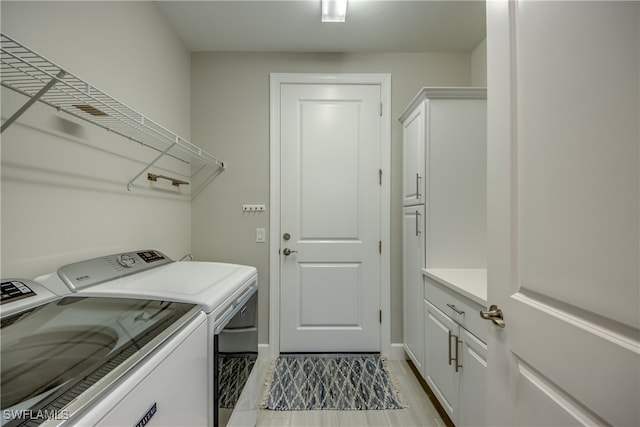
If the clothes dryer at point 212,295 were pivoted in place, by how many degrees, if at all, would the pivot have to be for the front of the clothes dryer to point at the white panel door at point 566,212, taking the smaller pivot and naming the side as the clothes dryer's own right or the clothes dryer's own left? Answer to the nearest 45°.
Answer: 0° — it already faces it

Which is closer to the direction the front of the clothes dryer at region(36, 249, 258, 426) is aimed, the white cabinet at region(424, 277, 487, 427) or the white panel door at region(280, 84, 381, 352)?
the white cabinet

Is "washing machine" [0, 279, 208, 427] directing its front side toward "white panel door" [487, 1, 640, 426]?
yes

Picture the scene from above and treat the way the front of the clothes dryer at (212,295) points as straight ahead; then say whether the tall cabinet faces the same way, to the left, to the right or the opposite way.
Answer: the opposite way

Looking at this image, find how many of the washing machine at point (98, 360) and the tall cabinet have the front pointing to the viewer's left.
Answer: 1

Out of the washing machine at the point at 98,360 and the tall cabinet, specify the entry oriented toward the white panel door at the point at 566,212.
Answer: the washing machine

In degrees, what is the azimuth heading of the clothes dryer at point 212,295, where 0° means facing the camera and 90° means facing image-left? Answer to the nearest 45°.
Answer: approximately 315°

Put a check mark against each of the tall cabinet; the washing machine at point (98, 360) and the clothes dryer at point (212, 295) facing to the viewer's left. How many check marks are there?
1

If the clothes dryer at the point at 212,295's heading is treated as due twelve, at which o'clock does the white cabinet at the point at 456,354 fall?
The white cabinet is roughly at 11 o'clock from the clothes dryer.

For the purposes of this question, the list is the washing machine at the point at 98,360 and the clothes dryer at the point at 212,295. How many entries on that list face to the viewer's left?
0

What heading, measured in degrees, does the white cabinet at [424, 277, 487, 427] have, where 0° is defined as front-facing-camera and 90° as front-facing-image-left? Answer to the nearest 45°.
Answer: approximately 45°

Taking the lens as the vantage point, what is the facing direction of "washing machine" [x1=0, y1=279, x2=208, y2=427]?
facing the viewer and to the right of the viewer

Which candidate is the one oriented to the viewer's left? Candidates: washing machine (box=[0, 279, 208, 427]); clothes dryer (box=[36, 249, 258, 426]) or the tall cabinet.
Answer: the tall cabinet

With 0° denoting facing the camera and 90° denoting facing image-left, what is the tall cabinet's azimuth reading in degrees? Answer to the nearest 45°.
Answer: approximately 90°

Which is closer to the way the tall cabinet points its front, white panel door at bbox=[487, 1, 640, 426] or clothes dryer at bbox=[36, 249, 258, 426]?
the clothes dryer
